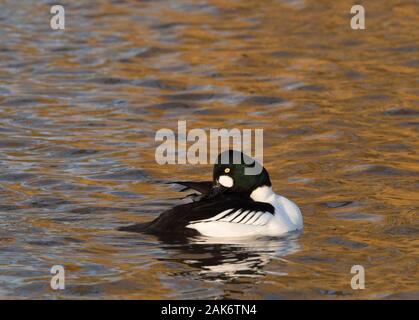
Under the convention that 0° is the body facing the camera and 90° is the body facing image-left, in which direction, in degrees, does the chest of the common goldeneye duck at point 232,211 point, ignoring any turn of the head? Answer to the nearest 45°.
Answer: approximately 270°
